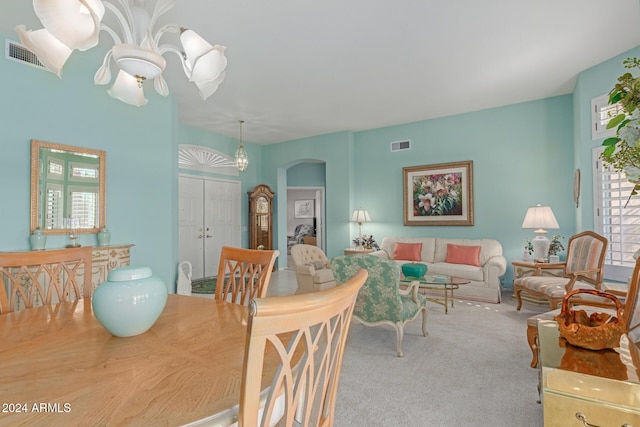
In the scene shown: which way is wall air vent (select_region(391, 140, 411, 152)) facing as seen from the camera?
toward the camera

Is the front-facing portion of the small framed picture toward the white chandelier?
yes

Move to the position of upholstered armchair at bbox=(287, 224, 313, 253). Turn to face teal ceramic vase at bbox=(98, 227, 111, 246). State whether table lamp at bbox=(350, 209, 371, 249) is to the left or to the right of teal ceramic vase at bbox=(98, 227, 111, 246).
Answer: left

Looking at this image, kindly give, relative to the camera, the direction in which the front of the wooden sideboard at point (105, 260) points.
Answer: facing the viewer and to the right of the viewer

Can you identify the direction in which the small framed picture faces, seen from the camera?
facing the viewer

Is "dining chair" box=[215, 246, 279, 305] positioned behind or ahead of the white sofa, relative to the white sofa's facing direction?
ahead

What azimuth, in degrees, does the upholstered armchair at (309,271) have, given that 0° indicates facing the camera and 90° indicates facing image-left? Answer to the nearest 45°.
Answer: approximately 315°

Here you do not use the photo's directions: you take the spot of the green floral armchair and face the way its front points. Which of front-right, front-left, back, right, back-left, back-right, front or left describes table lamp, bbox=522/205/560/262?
front

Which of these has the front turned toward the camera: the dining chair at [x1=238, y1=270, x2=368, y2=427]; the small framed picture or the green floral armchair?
the small framed picture
